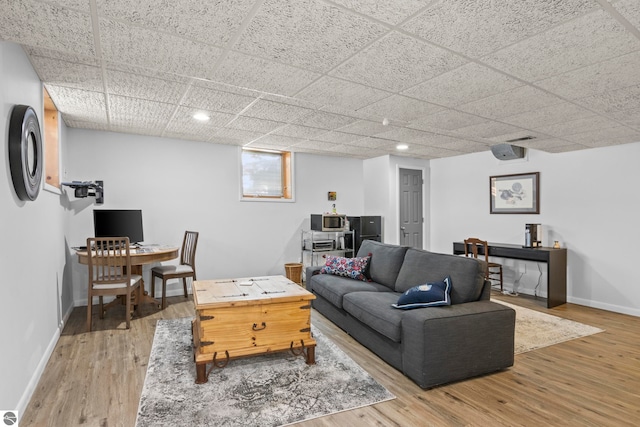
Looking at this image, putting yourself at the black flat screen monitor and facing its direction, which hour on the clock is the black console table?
The black console table is roughly at 10 o'clock from the black flat screen monitor.

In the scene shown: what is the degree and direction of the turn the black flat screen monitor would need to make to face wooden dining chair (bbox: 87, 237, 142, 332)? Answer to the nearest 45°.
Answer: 0° — it already faces it

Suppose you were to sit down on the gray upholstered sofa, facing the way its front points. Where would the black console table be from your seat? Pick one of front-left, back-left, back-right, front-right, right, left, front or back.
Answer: back

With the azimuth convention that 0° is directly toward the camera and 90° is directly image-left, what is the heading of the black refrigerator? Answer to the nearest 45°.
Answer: approximately 315°

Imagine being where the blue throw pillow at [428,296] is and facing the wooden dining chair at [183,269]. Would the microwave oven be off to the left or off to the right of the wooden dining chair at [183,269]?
right

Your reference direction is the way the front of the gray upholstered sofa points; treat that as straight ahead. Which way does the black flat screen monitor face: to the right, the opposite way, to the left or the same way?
to the left

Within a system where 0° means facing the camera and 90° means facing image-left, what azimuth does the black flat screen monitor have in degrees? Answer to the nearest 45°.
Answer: approximately 0°

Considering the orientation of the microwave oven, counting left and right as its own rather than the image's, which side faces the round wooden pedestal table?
right

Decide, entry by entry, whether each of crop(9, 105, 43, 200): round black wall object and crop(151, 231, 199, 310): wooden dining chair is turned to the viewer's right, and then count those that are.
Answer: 1

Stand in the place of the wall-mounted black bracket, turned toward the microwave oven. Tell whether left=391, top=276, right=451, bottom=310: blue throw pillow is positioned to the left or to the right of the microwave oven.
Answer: right

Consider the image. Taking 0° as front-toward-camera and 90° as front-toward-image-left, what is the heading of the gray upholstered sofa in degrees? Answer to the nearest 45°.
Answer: approximately 45°

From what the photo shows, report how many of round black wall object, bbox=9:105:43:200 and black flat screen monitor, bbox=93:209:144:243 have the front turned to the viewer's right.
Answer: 1
